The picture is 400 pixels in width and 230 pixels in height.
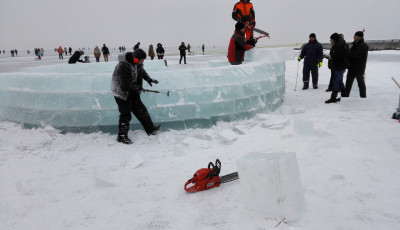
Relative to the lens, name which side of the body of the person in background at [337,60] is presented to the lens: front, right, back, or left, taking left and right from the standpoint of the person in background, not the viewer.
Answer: left

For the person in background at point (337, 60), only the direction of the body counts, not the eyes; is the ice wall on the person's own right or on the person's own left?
on the person's own left

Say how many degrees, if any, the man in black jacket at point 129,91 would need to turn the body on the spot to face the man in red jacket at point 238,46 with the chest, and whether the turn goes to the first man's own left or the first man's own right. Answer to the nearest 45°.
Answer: approximately 45° to the first man's own left

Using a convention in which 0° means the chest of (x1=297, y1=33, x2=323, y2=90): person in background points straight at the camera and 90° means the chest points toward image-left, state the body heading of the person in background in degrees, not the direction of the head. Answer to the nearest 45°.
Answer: approximately 0°

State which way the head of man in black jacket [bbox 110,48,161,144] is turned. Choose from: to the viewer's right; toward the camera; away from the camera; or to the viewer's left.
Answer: to the viewer's right

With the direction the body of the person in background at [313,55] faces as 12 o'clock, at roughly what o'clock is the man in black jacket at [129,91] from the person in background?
The man in black jacket is roughly at 1 o'clock from the person in background.

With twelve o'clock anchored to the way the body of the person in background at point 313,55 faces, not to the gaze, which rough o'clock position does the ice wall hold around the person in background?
The ice wall is roughly at 1 o'clock from the person in background.

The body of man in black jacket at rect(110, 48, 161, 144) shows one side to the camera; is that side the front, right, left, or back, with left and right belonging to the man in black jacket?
right

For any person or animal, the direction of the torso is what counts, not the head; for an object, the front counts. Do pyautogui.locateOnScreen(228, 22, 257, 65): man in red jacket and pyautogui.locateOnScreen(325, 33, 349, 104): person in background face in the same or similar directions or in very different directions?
very different directions
